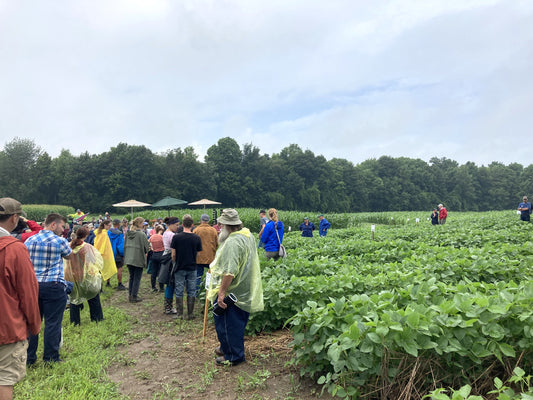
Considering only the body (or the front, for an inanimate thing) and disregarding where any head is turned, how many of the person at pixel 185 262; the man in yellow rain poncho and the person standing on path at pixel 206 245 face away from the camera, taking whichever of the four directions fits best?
2

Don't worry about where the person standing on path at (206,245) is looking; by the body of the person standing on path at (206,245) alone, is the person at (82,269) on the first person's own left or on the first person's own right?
on the first person's own left

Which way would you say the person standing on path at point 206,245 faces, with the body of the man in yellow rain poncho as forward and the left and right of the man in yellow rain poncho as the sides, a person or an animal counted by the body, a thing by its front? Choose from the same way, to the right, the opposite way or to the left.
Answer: to the right

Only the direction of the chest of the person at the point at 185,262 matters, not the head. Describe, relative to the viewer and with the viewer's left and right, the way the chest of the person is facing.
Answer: facing away from the viewer

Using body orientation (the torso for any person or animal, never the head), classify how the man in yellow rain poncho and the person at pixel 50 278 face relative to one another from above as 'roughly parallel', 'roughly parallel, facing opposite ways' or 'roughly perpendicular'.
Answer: roughly perpendicular

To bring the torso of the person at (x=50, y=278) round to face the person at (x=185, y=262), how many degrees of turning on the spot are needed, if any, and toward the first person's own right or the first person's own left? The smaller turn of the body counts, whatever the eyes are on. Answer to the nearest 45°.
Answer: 0° — they already face them

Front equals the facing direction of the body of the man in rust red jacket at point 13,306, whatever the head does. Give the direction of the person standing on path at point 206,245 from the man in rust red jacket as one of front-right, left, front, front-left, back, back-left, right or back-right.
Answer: front

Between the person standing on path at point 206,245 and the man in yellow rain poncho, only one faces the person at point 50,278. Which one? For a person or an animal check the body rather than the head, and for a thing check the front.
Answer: the man in yellow rain poncho

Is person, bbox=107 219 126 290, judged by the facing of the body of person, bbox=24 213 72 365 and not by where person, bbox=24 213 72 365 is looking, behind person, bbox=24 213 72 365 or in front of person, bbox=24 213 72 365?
in front

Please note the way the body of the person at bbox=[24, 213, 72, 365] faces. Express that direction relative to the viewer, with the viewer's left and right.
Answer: facing away from the viewer and to the right of the viewer

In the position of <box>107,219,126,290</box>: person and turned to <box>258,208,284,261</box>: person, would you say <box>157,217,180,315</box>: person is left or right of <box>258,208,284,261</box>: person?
right

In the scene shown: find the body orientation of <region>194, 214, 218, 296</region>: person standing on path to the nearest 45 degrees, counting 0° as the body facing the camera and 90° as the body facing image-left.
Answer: approximately 180°

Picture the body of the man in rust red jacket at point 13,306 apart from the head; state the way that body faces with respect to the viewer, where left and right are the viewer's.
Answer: facing away from the viewer and to the right of the viewer
